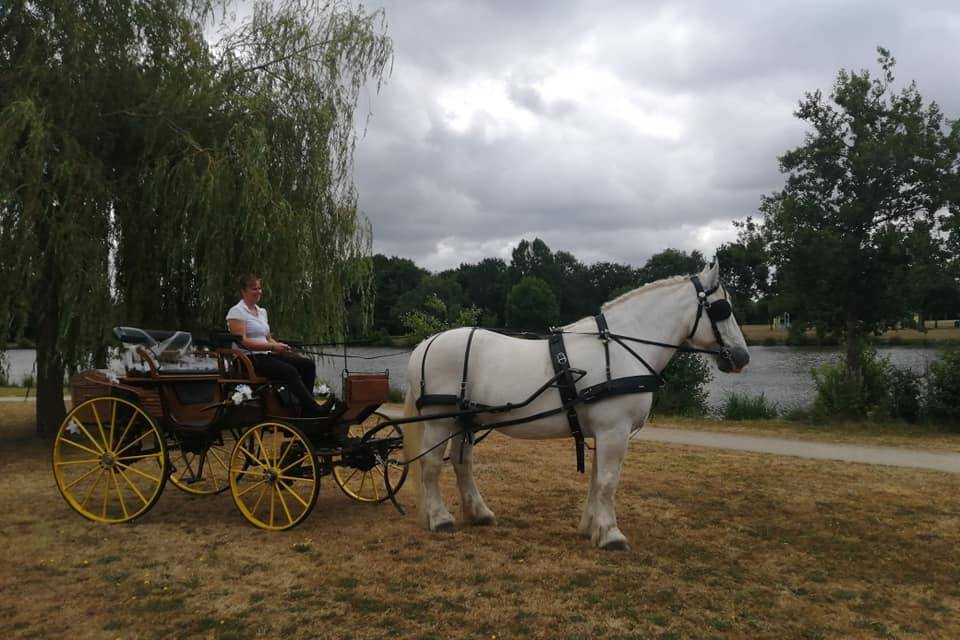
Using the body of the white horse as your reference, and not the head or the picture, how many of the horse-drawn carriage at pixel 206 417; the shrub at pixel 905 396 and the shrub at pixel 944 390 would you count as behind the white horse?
1

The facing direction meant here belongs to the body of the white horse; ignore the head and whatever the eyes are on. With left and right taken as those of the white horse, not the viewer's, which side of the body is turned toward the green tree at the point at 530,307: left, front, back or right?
left

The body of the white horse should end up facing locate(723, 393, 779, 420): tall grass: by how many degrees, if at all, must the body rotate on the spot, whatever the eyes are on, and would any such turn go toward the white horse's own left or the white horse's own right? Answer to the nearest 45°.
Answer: approximately 90° to the white horse's own left

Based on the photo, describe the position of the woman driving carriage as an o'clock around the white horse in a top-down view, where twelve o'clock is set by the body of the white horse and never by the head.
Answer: The woman driving carriage is roughly at 6 o'clock from the white horse.

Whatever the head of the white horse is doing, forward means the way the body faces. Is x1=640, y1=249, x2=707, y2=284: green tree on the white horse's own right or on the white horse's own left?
on the white horse's own left

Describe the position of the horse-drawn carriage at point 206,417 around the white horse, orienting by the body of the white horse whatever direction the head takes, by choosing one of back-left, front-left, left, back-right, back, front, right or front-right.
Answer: back

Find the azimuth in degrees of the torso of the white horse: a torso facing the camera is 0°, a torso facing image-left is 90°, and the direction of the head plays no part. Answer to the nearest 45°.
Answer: approximately 270°

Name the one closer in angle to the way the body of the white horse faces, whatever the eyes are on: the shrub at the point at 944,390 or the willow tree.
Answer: the shrub

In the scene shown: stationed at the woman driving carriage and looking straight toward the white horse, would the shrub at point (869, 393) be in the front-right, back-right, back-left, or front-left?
front-left

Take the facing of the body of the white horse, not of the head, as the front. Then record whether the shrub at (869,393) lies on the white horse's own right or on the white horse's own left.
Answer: on the white horse's own left
